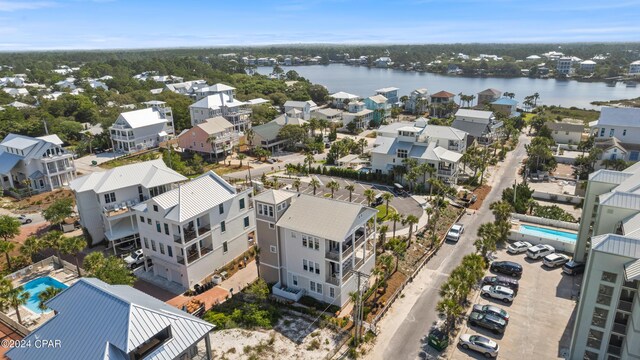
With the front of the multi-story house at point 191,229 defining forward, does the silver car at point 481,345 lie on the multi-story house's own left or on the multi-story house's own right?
on the multi-story house's own left

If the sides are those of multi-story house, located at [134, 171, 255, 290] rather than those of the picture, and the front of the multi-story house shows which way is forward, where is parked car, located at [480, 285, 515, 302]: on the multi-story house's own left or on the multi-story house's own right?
on the multi-story house's own left

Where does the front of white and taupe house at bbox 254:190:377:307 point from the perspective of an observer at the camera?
facing the viewer and to the right of the viewer

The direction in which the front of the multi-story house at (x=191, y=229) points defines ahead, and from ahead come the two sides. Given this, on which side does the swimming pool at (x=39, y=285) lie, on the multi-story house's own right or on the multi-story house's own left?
on the multi-story house's own right

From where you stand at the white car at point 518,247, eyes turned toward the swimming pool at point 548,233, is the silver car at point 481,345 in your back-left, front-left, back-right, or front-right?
back-right

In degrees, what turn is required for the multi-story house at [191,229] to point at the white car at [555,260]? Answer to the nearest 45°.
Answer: approximately 135° to its left

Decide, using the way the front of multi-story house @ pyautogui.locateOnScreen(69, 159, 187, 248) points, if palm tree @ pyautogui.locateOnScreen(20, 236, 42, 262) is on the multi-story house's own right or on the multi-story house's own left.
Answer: on the multi-story house's own right

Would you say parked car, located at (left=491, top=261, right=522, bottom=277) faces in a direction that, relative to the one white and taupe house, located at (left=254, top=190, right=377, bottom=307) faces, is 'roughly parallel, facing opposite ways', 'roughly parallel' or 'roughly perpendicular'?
roughly parallel, facing opposite ways

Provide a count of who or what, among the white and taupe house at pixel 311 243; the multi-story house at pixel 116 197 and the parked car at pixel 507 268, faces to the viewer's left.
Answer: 1

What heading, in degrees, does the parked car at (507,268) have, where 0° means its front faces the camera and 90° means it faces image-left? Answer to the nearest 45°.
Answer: approximately 90°

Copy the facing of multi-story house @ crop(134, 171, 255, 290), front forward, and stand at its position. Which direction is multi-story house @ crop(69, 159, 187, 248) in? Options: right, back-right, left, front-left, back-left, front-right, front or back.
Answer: right

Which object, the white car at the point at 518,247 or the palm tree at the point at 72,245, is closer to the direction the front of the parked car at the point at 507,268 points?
the palm tree

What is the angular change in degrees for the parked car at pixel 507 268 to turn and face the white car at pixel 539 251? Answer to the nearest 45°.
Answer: approximately 135° to its right

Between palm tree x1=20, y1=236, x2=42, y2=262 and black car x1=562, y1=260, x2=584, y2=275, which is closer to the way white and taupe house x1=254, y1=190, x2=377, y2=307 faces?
the black car

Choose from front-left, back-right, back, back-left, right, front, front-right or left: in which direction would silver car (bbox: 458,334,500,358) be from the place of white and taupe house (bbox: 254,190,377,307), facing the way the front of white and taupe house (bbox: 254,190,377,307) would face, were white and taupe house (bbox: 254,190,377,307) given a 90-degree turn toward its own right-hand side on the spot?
left
